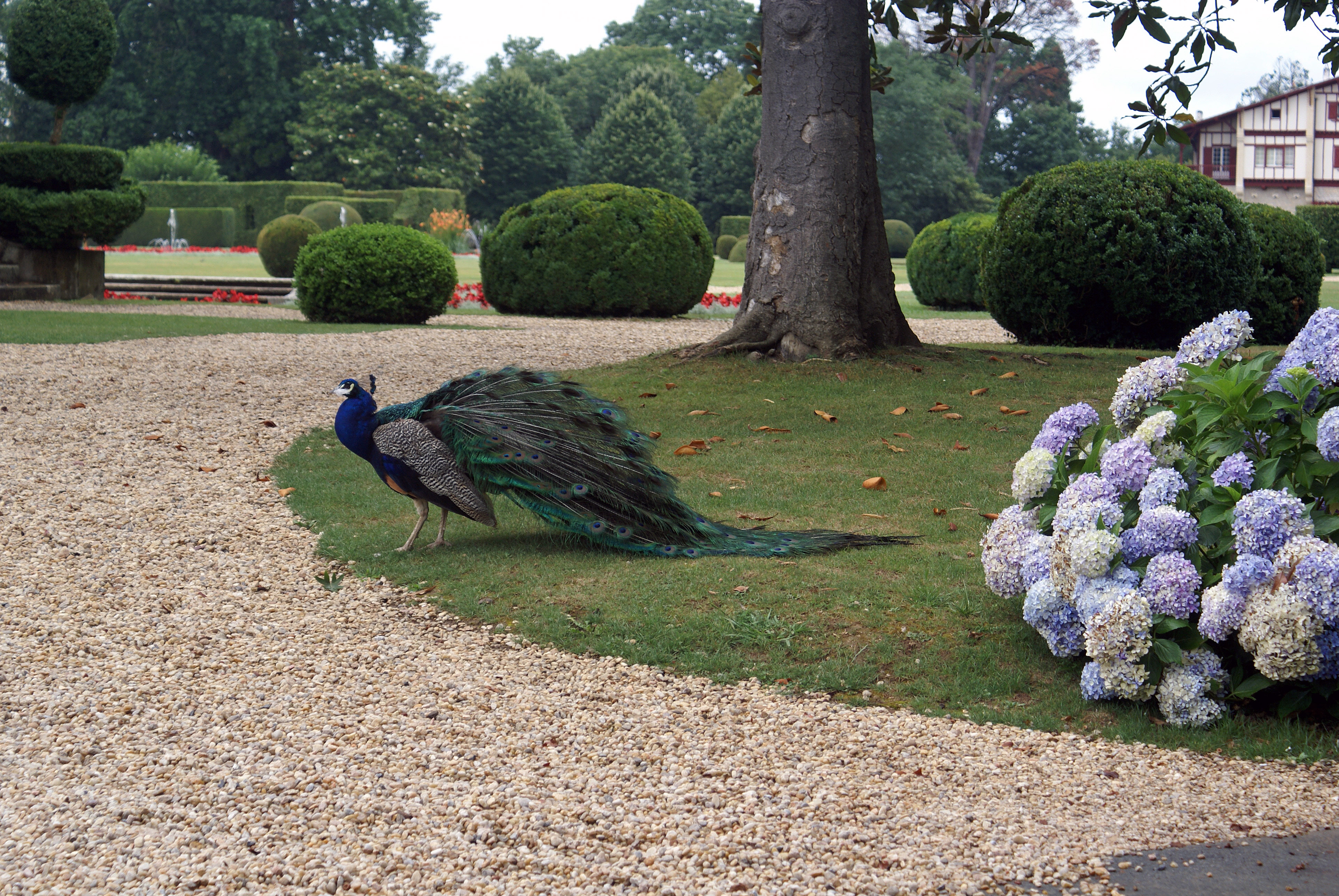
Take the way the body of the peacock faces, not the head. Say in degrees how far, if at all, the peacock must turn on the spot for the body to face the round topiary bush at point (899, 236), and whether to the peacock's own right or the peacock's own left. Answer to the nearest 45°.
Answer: approximately 90° to the peacock's own right

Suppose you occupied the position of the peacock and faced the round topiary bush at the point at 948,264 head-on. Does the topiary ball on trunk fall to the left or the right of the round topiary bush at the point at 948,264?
left

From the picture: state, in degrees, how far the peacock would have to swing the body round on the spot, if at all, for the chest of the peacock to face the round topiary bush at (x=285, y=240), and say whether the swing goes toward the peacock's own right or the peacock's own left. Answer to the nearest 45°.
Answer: approximately 90° to the peacock's own right

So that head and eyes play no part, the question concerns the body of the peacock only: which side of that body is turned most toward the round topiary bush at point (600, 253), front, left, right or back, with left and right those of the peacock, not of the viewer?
right

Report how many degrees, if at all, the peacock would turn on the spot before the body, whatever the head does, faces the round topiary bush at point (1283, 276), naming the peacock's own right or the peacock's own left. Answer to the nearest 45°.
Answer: approximately 135° to the peacock's own right

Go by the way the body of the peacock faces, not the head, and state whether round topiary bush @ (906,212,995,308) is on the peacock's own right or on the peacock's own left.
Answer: on the peacock's own right

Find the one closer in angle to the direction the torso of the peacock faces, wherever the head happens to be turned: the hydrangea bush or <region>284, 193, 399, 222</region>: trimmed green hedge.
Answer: the trimmed green hedge

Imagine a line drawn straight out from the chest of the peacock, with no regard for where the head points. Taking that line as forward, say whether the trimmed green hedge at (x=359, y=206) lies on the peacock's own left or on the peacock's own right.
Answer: on the peacock's own right

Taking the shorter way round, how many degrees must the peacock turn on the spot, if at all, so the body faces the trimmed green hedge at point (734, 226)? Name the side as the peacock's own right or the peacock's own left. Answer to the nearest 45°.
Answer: approximately 90° to the peacock's own right

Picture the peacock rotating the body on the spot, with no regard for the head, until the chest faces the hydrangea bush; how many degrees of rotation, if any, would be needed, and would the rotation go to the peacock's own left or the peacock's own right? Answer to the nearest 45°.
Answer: approximately 135° to the peacock's own left

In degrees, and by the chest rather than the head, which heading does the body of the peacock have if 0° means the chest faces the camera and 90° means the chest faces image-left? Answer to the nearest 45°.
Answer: approximately 90°
